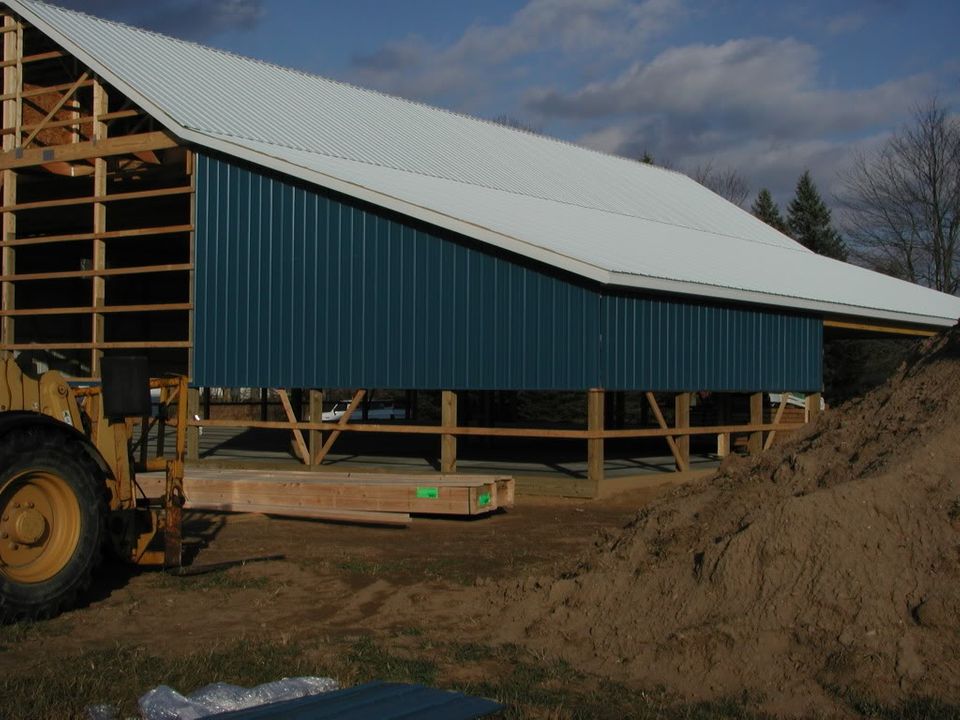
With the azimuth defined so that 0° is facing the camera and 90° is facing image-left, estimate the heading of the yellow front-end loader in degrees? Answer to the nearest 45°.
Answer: approximately 270°

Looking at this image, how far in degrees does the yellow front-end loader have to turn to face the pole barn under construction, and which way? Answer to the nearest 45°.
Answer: approximately 45° to its left

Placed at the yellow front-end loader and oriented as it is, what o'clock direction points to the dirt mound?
The dirt mound is roughly at 1 o'clock from the yellow front-end loader.
